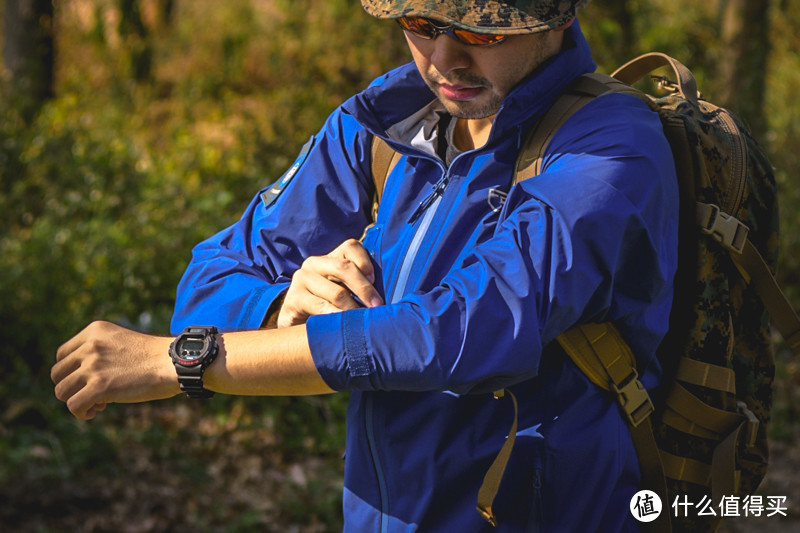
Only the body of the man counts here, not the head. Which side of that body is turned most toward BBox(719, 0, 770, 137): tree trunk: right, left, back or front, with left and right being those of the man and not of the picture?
back

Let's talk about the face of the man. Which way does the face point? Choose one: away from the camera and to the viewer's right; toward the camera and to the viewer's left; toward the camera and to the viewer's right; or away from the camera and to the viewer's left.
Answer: toward the camera and to the viewer's left

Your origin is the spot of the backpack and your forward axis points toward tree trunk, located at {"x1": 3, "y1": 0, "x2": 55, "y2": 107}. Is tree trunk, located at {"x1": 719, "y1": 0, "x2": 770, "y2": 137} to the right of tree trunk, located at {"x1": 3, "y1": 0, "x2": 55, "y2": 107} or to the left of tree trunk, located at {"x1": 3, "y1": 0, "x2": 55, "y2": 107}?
right

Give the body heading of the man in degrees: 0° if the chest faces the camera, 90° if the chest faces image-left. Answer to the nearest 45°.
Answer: approximately 45°

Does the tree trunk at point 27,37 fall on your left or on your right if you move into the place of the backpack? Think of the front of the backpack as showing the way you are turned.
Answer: on your left

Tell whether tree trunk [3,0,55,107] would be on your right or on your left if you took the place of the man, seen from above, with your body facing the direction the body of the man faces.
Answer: on your right

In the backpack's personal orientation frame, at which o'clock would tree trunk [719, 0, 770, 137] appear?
The tree trunk is roughly at 11 o'clock from the backpack.

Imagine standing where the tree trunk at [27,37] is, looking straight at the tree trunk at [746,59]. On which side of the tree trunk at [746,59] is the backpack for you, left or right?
right

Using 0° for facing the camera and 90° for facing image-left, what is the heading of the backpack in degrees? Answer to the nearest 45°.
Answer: approximately 225°
